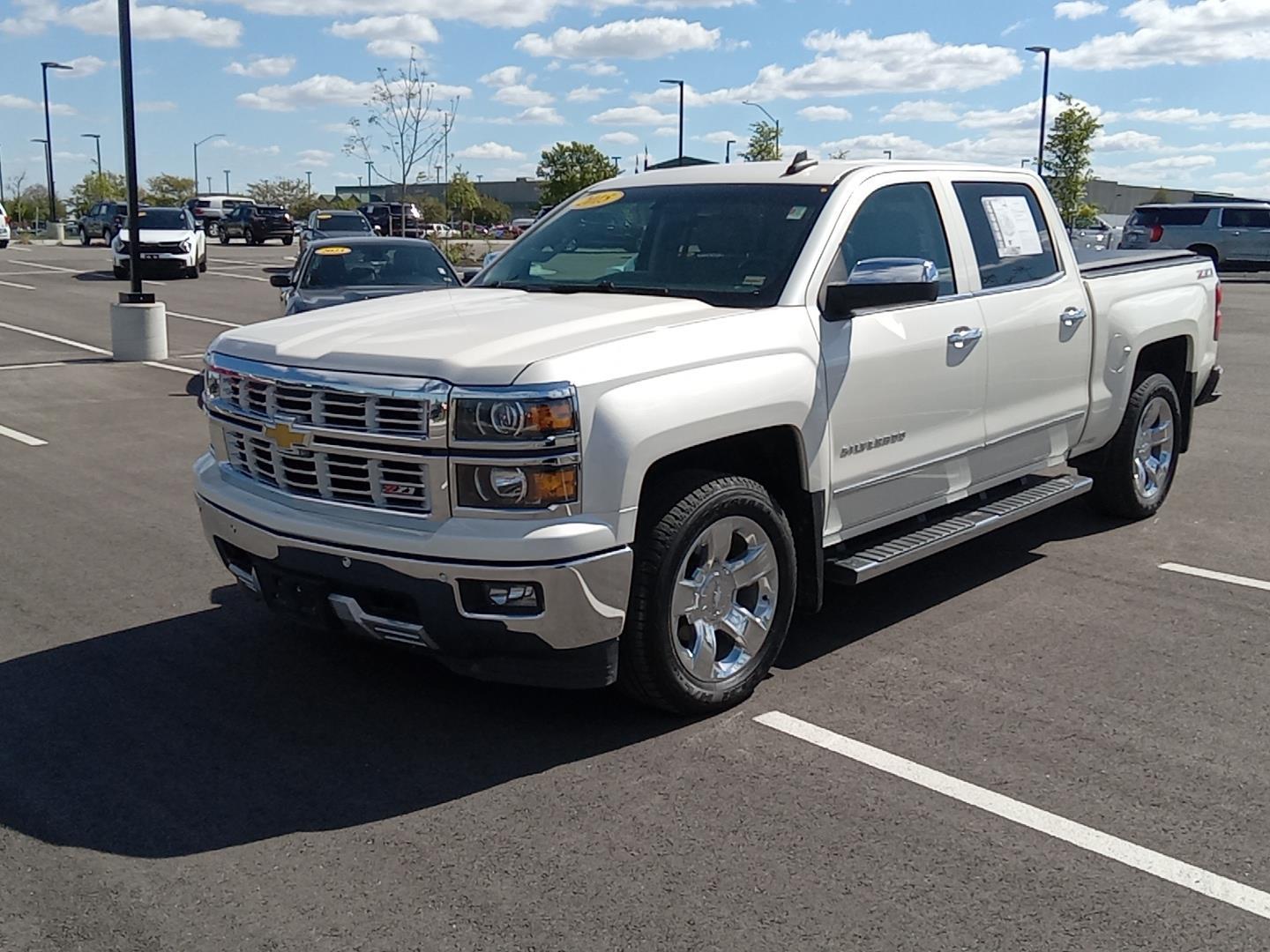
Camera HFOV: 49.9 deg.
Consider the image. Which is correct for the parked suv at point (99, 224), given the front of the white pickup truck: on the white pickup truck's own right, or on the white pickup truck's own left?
on the white pickup truck's own right

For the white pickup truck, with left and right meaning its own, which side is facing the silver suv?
back

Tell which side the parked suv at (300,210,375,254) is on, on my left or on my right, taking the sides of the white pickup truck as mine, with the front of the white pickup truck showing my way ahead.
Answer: on my right

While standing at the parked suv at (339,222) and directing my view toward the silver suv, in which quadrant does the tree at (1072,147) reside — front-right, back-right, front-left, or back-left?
front-left

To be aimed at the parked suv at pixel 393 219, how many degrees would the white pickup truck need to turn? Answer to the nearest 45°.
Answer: approximately 135° to its right

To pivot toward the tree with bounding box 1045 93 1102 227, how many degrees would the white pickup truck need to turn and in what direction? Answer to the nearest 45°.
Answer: approximately 135° to its right

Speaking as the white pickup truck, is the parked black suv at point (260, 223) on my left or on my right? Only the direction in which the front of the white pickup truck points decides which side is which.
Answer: on my right

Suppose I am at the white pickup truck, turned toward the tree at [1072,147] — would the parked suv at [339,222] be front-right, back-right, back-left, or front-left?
front-left

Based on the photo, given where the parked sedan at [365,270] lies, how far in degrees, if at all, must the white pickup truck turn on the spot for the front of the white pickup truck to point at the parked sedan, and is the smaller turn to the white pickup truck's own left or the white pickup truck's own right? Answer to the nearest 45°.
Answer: approximately 135° to the white pickup truck's own right

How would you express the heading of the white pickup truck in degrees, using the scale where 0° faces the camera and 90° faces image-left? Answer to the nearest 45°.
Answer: approximately 45°
